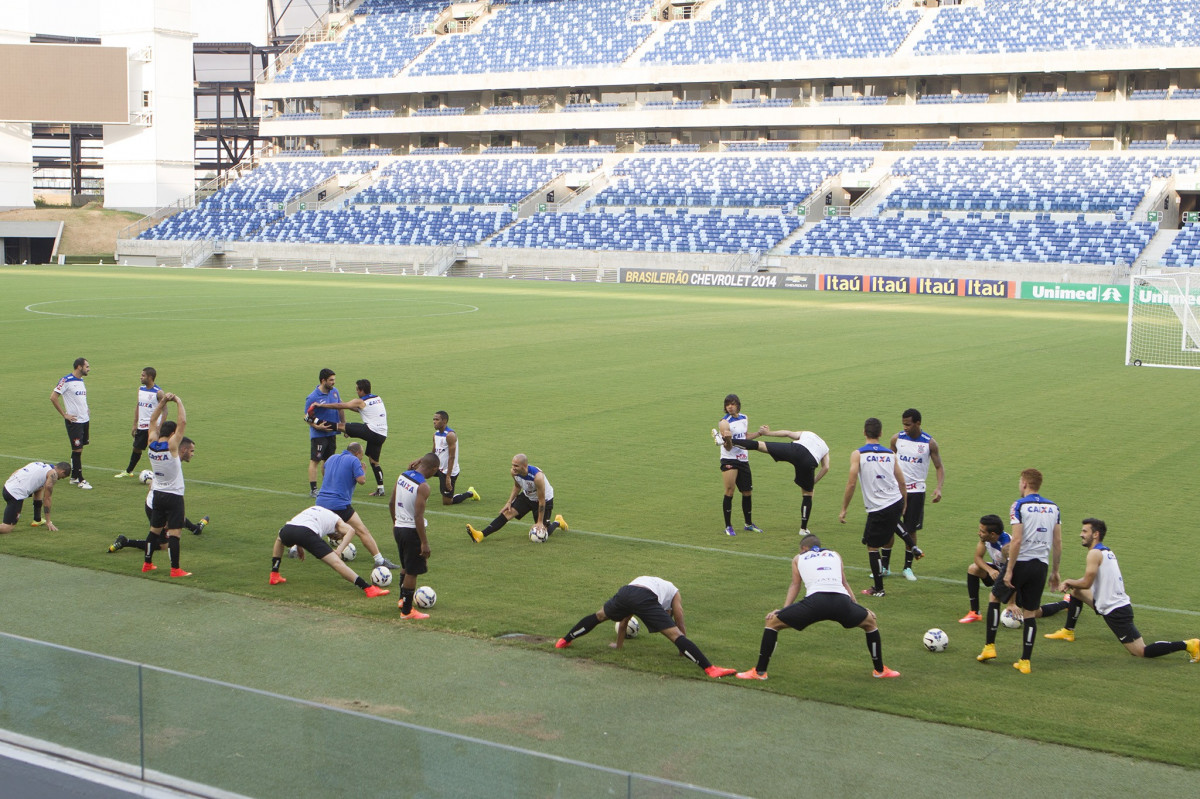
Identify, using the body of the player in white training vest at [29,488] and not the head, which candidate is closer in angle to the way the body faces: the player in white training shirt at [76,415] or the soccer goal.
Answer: the soccer goal

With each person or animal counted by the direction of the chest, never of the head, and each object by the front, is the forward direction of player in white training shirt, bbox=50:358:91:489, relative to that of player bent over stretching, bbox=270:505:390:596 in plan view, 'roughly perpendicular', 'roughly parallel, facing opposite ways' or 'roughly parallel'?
roughly perpendicular

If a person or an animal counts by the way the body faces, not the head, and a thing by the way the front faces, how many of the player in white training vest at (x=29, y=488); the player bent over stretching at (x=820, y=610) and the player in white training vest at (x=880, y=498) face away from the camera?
2

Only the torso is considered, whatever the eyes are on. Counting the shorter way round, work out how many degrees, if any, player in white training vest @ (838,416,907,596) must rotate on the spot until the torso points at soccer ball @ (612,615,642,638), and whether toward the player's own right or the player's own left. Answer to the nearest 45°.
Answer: approximately 135° to the player's own left

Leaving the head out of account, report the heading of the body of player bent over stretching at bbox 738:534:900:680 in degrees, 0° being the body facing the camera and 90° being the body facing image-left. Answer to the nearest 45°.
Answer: approximately 180°

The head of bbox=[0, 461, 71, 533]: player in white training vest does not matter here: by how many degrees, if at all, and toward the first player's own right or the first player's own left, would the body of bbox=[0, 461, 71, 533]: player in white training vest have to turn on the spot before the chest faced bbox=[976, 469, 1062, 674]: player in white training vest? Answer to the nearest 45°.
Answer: approximately 45° to the first player's own right

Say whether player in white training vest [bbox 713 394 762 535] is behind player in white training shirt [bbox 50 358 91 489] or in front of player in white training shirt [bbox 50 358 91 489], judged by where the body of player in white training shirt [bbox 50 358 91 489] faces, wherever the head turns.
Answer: in front

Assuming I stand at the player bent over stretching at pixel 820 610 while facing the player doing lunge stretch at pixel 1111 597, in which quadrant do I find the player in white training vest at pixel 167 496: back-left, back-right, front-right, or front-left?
back-left

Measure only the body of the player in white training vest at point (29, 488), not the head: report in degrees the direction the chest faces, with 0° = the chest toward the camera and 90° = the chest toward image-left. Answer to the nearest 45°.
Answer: approximately 270°
